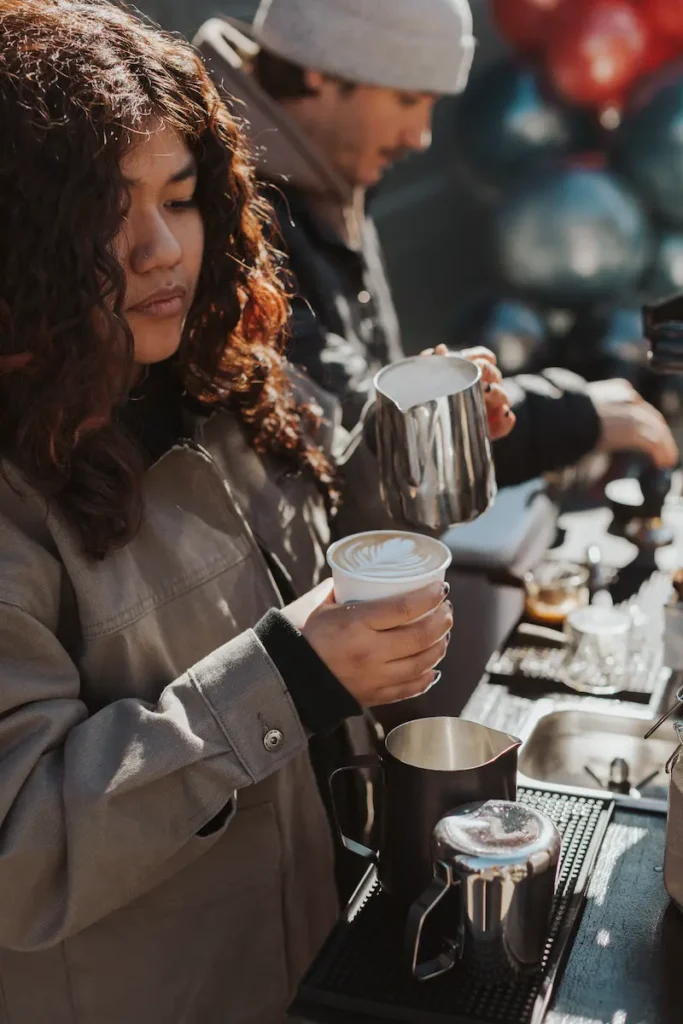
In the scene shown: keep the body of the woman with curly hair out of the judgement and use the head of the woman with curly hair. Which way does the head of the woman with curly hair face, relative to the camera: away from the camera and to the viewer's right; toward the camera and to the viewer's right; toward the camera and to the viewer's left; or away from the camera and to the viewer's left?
toward the camera and to the viewer's right

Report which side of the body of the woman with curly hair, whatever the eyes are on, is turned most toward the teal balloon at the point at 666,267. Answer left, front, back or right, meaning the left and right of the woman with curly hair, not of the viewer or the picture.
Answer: left

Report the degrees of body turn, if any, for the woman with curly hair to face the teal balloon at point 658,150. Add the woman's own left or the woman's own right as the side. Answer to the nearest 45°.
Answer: approximately 90° to the woman's own left

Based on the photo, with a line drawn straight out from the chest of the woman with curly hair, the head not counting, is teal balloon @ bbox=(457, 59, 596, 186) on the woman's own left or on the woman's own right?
on the woman's own left

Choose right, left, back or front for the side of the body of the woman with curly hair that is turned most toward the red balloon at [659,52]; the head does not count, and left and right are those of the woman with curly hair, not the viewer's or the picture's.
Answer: left
